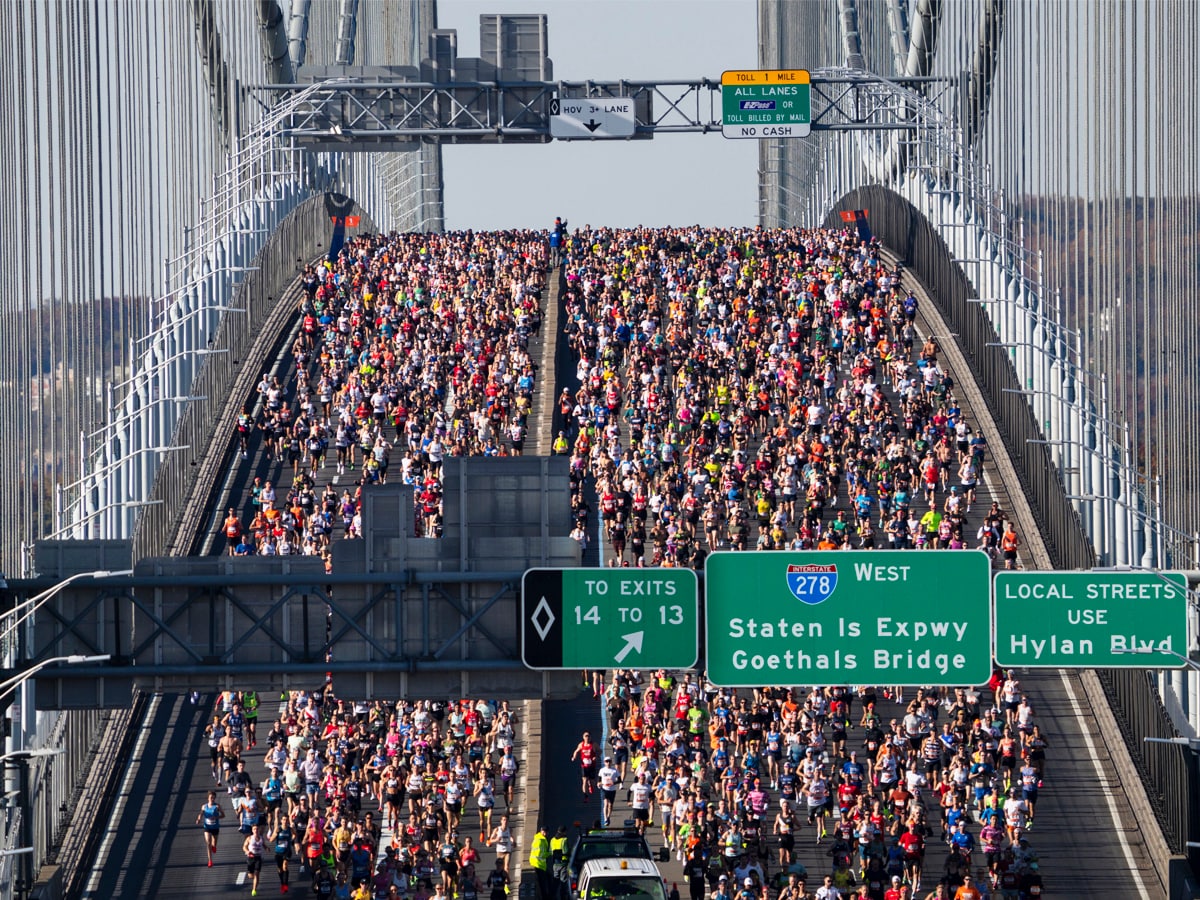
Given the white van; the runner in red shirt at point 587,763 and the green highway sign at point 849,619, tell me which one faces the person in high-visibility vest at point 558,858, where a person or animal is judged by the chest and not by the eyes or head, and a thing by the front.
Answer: the runner in red shirt

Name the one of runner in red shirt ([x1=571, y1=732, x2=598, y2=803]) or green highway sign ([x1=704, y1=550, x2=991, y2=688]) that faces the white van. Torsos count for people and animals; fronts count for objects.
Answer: the runner in red shirt

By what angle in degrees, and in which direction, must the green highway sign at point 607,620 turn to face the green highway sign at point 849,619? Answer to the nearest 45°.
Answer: approximately 90° to its left

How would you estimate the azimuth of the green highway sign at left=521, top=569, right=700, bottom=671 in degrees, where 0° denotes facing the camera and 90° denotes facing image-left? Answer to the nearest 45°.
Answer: approximately 0°

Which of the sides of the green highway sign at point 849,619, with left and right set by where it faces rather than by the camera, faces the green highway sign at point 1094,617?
left
